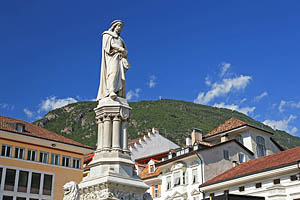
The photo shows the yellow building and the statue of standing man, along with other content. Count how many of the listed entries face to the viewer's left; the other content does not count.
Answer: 0

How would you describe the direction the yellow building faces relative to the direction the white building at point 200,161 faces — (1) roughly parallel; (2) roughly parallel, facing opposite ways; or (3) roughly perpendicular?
roughly perpendicular

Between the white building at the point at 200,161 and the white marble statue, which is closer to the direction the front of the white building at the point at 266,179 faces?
the white marble statue

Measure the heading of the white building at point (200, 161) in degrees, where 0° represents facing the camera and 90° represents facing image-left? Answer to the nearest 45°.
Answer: approximately 45°

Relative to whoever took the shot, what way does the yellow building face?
facing the viewer and to the right of the viewer

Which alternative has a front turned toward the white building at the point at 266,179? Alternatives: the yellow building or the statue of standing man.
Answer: the yellow building

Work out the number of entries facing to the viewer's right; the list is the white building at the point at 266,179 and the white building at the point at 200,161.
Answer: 0

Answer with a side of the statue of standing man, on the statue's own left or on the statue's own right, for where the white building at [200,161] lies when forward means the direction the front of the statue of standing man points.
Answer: on the statue's own left
